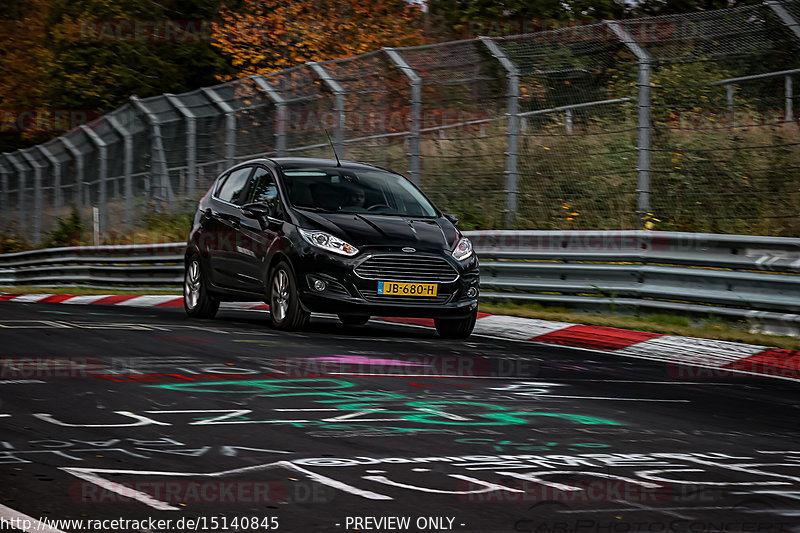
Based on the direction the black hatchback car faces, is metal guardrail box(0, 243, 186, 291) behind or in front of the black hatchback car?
behind

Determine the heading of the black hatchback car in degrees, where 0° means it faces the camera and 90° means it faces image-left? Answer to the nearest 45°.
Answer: approximately 315°

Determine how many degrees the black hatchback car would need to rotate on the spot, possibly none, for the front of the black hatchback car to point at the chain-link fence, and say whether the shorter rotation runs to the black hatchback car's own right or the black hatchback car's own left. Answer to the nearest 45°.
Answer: approximately 90° to the black hatchback car's own left

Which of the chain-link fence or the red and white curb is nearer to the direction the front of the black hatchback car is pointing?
the red and white curb

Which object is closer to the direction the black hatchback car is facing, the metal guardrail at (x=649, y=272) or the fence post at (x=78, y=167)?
the metal guardrail

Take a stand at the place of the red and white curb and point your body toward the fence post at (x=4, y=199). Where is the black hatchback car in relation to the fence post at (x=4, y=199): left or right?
left

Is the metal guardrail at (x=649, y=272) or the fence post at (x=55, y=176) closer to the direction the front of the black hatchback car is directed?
the metal guardrail
